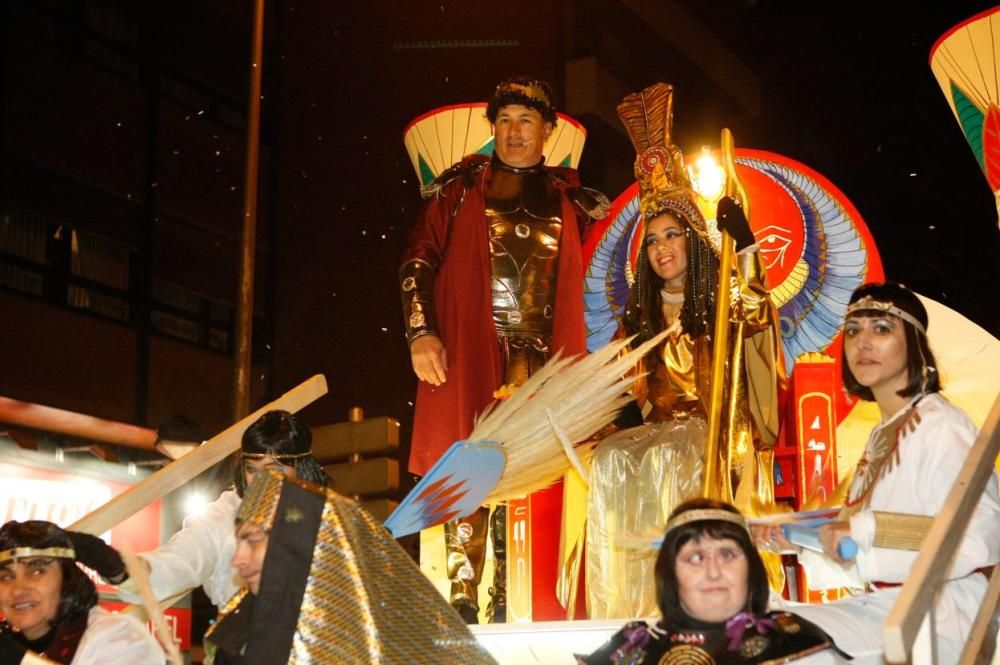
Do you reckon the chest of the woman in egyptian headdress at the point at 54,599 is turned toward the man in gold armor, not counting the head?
no

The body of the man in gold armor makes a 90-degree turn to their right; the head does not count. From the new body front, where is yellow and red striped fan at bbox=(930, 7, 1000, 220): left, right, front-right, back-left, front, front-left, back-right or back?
back

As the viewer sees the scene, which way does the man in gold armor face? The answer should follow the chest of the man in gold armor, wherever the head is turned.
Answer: toward the camera

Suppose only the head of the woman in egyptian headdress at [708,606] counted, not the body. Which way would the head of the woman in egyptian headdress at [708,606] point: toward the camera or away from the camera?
toward the camera

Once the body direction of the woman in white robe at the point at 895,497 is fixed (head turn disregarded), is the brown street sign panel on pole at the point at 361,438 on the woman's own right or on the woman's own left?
on the woman's own right

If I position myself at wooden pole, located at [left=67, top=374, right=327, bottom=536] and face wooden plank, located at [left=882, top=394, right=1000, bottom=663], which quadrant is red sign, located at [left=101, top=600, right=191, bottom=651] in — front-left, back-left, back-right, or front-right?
back-left

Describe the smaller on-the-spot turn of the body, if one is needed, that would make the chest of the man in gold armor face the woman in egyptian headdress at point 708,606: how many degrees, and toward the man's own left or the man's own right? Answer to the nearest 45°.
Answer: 0° — they already face them

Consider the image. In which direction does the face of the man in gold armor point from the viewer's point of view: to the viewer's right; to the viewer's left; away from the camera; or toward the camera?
toward the camera

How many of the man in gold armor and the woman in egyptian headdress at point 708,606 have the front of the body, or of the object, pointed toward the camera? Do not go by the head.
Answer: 2

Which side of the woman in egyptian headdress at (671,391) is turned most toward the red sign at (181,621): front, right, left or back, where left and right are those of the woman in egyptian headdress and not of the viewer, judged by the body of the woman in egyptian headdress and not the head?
right

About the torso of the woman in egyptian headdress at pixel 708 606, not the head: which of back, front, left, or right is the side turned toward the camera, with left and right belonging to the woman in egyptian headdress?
front

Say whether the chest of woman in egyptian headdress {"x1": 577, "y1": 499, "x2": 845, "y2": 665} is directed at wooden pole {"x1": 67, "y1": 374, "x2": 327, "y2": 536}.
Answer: no

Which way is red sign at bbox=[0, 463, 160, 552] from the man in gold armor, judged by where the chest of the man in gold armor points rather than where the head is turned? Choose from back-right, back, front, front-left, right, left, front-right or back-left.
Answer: back-right

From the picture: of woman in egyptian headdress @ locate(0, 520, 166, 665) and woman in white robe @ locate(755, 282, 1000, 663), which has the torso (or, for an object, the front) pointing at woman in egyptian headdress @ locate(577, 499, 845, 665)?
the woman in white robe

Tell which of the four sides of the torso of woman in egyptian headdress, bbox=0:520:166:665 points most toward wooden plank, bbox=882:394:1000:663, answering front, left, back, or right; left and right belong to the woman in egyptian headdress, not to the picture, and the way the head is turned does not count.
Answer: left

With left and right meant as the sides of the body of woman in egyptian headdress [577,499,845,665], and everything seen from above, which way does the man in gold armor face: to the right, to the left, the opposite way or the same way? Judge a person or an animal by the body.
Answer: the same way

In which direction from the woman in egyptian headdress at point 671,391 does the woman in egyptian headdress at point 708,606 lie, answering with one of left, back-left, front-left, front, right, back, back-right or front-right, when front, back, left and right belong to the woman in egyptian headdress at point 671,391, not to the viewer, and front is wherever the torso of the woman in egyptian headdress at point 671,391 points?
front-left

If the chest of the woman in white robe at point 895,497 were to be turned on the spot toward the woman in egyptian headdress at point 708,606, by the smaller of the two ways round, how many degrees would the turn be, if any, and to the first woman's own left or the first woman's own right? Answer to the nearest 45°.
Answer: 0° — they already face them
